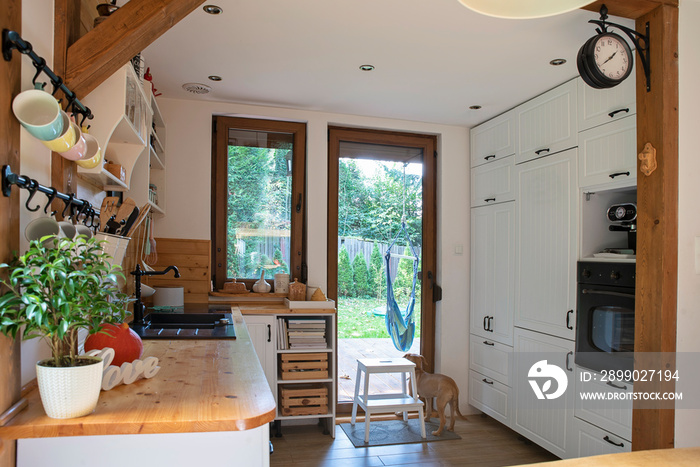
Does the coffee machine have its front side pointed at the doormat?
no

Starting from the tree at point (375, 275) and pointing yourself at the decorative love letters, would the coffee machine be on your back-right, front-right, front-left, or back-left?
front-left

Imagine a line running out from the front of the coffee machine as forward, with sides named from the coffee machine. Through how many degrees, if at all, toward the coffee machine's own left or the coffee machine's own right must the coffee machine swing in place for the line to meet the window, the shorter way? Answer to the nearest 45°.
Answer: approximately 45° to the coffee machine's own right

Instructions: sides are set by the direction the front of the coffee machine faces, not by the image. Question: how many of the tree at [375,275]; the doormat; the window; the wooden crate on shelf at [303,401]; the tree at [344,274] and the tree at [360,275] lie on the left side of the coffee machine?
0

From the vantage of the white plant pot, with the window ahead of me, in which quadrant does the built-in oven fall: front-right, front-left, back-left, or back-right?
front-right

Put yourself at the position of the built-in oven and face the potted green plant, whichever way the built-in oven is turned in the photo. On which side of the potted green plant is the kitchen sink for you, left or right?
right

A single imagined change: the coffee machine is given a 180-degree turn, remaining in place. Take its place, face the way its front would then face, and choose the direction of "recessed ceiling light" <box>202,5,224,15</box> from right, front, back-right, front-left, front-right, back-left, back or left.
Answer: back

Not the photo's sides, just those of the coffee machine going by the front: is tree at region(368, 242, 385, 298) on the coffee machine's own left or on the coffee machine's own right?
on the coffee machine's own right

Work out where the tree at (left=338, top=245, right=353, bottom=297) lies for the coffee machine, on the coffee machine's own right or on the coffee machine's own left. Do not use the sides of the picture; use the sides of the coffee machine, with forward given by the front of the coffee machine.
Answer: on the coffee machine's own right

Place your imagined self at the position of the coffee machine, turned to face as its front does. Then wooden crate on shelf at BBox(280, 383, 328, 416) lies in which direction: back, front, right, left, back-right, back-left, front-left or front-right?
front-right

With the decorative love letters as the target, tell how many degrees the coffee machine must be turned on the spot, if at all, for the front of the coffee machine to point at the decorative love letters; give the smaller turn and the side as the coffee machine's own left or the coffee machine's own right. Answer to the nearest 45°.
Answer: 0° — it already faces it

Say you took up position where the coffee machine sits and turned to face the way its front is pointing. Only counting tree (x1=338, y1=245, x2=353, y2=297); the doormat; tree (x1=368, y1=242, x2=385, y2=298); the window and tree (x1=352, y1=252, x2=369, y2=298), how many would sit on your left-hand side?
0

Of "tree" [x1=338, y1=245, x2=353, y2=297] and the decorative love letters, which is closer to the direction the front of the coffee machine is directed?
the decorative love letters
